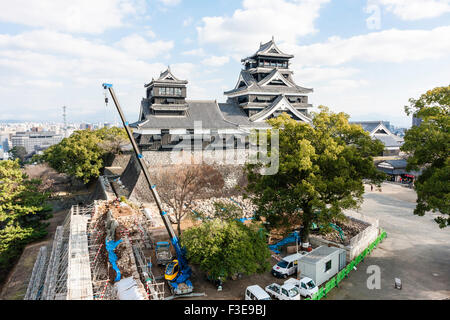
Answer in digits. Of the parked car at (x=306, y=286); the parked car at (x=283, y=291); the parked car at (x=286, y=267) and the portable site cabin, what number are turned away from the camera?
0

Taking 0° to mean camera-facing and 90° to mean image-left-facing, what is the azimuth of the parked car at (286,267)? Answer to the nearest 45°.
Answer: approximately 45°

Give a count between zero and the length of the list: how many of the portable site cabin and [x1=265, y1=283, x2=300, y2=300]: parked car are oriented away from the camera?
0

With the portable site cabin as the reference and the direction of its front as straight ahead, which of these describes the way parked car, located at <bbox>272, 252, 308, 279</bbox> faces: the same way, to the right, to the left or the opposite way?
to the right

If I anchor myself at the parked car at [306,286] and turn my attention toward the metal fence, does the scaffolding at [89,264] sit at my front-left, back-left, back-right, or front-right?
back-left

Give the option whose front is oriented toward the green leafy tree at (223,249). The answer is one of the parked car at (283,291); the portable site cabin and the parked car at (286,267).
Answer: the parked car at (286,267)

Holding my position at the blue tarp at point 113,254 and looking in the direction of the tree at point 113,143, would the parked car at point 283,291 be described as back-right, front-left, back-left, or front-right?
back-right

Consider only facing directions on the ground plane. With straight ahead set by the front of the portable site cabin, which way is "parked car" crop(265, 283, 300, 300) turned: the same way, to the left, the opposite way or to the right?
the same way

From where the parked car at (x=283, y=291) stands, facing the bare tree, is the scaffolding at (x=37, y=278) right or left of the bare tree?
left

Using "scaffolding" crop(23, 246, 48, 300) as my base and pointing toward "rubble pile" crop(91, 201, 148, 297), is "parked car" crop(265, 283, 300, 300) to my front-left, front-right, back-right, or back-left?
front-right
